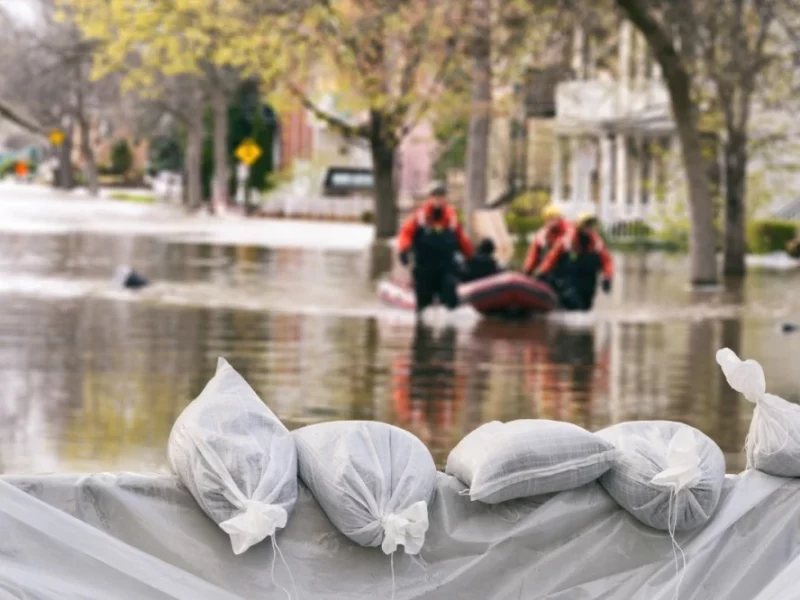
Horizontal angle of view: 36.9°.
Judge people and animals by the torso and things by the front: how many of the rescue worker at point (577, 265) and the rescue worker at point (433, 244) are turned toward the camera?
2

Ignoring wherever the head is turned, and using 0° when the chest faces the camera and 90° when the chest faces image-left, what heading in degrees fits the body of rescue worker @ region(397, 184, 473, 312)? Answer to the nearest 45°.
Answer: approximately 0°

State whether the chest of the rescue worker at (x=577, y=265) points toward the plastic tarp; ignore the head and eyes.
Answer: yes

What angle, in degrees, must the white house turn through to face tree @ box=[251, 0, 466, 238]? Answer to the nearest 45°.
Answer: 0° — it already faces it

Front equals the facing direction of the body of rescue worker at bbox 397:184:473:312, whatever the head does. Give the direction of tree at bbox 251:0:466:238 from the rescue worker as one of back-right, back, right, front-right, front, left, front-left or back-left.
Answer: back

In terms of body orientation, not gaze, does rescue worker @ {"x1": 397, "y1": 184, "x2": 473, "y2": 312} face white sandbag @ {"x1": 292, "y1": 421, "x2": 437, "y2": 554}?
yes

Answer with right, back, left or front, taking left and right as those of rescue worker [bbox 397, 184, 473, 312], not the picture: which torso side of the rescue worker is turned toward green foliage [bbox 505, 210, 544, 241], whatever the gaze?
back

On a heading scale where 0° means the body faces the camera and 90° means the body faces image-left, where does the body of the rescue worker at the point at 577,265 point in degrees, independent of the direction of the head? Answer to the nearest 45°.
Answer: approximately 0°

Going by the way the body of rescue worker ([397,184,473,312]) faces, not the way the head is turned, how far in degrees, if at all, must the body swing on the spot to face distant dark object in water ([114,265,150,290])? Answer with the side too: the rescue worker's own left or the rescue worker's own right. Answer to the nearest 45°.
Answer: approximately 135° to the rescue worker's own right

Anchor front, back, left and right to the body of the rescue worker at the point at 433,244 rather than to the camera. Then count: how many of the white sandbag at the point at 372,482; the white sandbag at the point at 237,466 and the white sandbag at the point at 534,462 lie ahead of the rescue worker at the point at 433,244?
3

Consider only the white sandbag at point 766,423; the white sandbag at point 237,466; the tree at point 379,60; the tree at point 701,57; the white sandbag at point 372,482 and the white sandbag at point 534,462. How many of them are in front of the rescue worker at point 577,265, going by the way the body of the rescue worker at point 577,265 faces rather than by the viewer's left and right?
4

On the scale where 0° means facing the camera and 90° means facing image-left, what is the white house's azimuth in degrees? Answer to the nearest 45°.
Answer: approximately 45°
